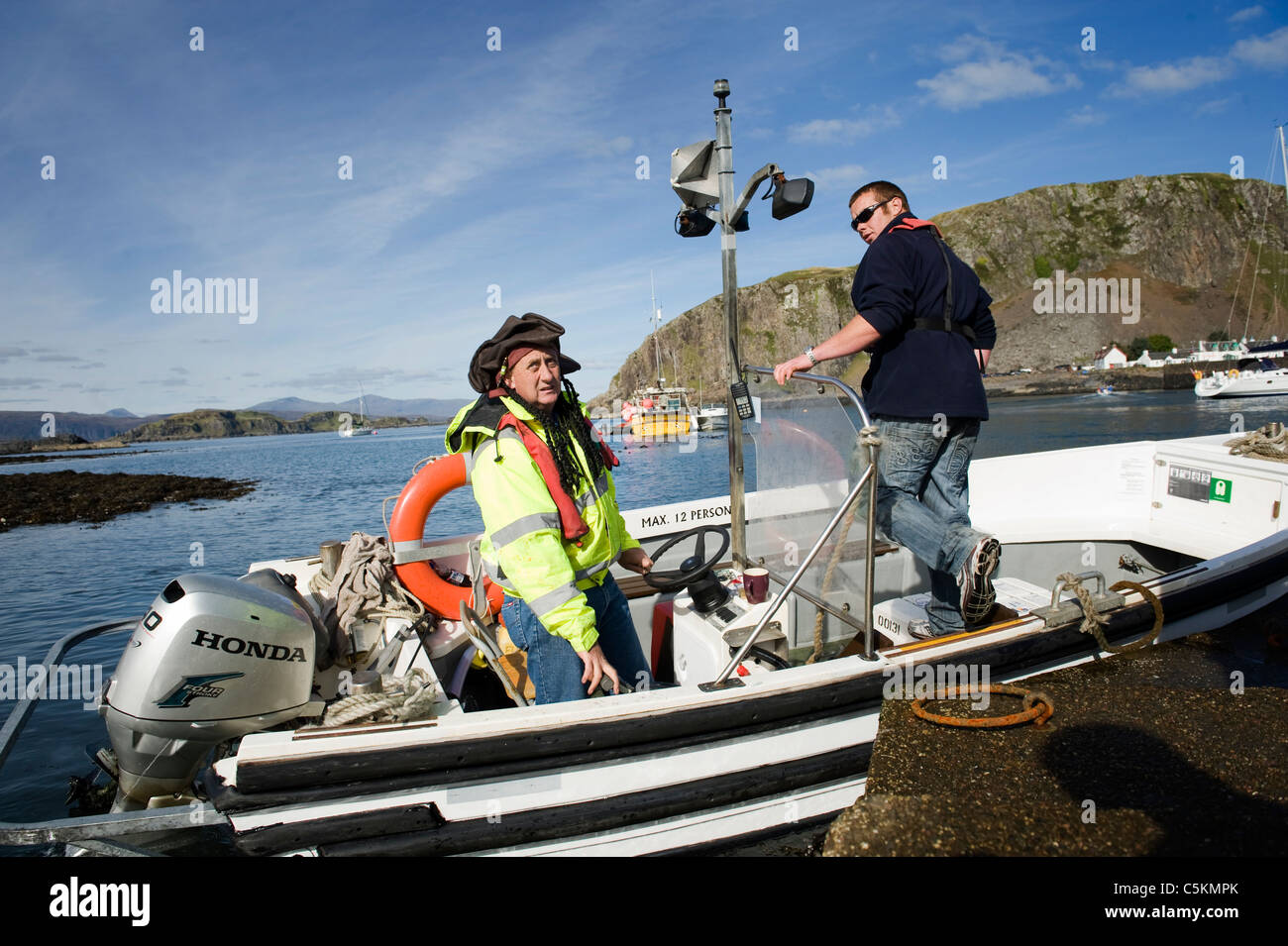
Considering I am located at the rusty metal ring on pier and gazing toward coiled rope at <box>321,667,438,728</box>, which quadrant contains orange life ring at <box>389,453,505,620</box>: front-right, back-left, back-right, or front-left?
front-right

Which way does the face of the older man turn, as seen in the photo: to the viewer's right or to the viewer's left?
to the viewer's right

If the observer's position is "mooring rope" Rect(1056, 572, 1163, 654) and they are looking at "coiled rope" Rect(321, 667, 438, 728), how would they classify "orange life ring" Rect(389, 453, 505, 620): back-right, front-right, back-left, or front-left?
front-right

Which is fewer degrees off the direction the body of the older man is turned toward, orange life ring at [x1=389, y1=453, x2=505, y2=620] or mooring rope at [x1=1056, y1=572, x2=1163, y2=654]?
the mooring rope

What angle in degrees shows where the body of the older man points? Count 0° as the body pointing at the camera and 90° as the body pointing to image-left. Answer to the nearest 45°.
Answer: approximately 315°

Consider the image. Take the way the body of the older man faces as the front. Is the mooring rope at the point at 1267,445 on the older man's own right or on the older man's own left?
on the older man's own left
